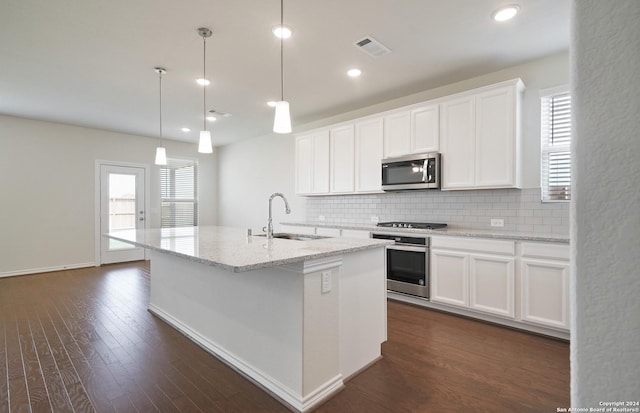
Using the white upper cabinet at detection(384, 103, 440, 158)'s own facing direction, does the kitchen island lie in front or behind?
in front

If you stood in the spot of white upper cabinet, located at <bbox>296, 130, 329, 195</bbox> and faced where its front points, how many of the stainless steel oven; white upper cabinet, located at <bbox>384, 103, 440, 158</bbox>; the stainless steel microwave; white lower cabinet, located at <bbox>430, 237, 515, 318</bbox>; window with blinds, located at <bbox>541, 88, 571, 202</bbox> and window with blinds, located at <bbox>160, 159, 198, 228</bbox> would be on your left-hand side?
5

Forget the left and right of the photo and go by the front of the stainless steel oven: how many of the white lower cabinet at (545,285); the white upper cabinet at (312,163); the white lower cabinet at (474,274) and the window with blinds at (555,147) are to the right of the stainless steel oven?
1

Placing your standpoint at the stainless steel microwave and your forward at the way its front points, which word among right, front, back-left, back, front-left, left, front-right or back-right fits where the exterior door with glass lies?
front-right

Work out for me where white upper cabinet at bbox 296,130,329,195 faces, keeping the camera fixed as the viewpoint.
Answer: facing the viewer and to the left of the viewer

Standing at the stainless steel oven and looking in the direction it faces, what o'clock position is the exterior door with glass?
The exterior door with glass is roughly at 2 o'clock from the stainless steel oven.

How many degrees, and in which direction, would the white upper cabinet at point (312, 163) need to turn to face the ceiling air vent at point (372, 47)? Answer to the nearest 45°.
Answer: approximately 45° to its left

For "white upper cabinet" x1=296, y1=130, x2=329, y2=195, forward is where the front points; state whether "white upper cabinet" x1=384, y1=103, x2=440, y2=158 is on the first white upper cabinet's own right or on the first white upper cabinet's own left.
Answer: on the first white upper cabinet's own left

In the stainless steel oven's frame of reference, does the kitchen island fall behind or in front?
in front

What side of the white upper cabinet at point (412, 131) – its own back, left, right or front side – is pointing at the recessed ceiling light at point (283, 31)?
front
